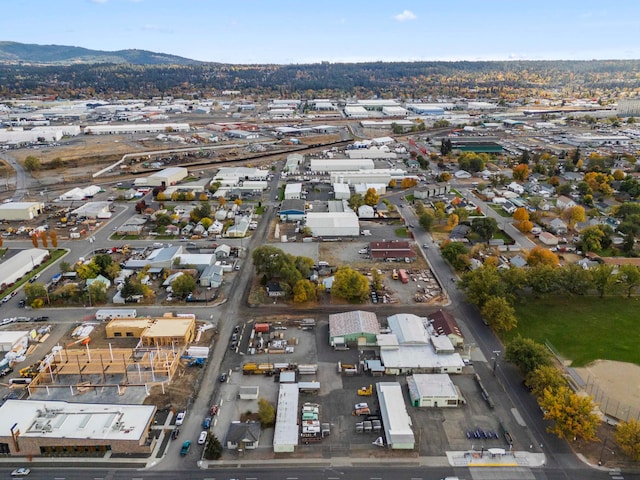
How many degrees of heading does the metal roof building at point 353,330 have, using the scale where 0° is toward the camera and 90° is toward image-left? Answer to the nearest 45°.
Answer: approximately 0°

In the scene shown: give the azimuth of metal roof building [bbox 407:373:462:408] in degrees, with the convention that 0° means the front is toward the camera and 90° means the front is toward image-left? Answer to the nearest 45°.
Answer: approximately 0°

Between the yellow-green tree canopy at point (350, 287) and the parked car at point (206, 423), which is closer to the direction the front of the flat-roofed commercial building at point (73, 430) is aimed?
the parked car

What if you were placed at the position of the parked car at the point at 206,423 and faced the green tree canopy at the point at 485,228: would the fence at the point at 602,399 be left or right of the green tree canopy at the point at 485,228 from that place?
right

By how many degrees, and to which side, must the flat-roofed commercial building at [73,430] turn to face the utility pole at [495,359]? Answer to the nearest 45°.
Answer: approximately 90° to its left

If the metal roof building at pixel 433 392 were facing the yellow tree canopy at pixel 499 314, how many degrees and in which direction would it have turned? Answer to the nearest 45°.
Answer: approximately 135° to its left
